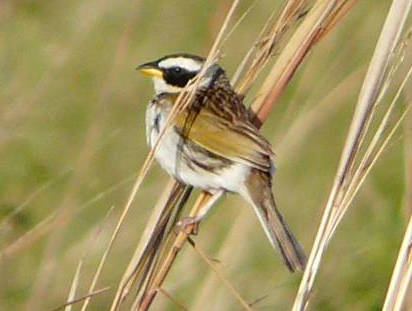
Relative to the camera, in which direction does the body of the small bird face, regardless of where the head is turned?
to the viewer's left
